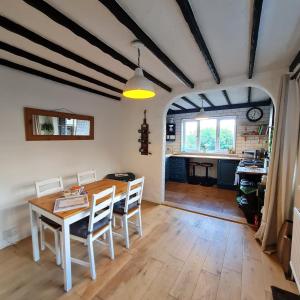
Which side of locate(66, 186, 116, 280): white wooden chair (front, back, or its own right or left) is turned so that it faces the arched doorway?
right

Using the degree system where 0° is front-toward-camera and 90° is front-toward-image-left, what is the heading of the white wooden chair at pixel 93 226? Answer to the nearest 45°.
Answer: approximately 135°

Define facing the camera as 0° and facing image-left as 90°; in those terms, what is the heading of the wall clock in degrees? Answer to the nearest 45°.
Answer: approximately 0°

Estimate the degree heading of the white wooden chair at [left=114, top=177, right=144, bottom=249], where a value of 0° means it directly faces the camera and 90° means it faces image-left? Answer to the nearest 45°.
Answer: approximately 135°

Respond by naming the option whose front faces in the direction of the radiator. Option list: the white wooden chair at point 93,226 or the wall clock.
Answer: the wall clock

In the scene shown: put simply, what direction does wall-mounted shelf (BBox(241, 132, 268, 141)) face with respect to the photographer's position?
facing the viewer

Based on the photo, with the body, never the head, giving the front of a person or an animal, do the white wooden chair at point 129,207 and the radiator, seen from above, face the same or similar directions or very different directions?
same or similar directions

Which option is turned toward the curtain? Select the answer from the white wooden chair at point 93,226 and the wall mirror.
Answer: the wall mirror

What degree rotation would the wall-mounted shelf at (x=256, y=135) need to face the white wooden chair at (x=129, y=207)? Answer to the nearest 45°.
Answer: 0° — it already faces it

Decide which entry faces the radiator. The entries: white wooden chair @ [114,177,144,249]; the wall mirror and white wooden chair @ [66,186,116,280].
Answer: the wall mirror

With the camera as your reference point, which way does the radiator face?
facing to the left of the viewer

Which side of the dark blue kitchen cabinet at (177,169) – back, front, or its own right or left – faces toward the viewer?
front

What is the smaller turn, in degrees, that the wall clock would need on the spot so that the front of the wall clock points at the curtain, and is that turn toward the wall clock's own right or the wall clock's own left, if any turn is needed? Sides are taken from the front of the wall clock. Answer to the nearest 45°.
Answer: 0° — it already faces it
